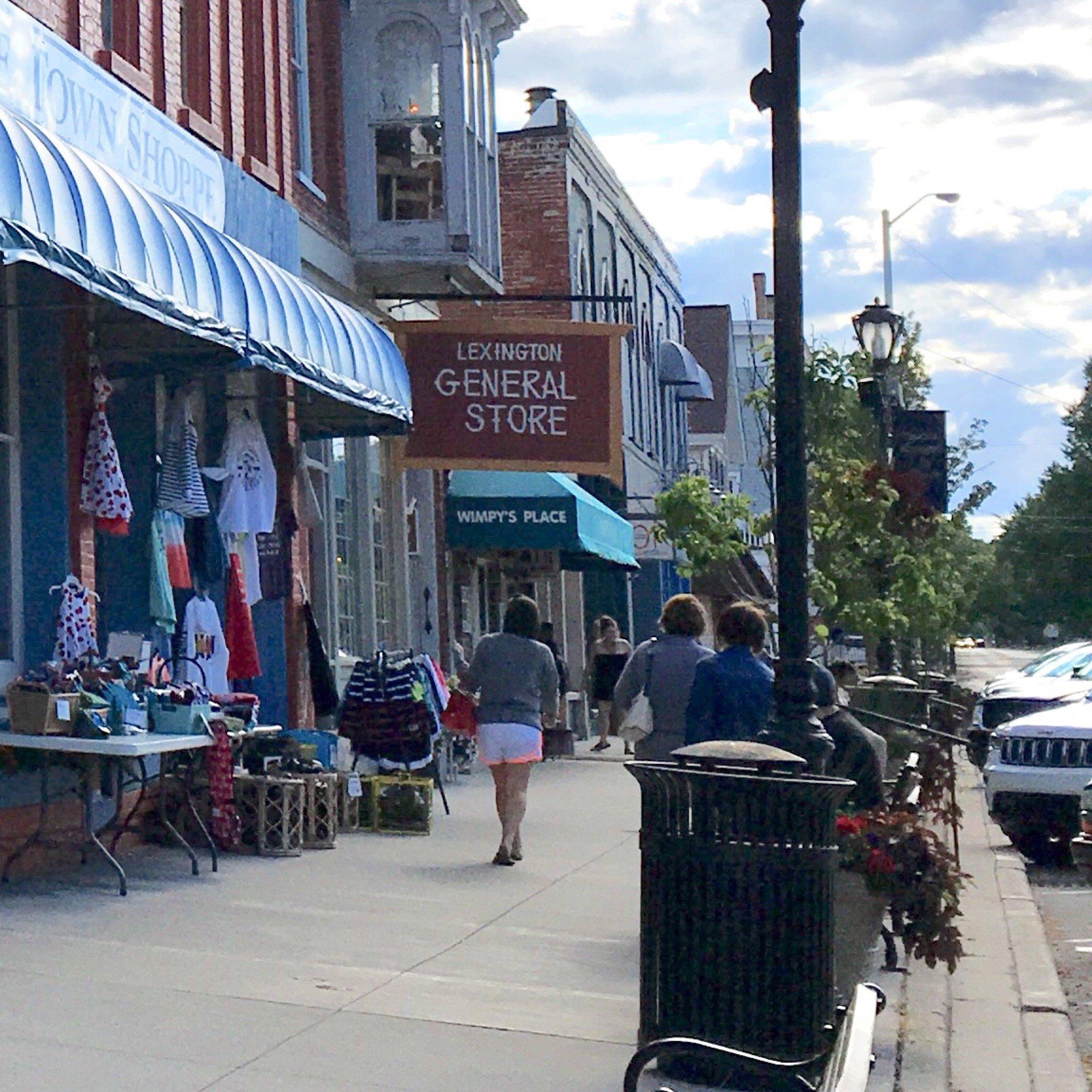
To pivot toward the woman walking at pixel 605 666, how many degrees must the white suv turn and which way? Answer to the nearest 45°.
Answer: approximately 90° to its right

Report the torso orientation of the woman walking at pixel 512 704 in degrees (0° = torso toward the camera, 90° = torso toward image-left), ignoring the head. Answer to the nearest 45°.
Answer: approximately 180°

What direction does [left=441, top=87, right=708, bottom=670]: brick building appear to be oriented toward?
to the viewer's right

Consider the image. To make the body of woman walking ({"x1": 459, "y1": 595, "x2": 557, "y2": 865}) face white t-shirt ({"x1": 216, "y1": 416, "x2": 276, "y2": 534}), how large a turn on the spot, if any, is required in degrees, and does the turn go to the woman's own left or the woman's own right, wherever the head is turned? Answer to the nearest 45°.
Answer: approximately 45° to the woman's own left

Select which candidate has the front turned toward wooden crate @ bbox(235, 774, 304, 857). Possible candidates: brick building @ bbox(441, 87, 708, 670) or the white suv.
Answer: the white suv

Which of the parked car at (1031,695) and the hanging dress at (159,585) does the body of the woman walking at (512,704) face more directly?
the parked car

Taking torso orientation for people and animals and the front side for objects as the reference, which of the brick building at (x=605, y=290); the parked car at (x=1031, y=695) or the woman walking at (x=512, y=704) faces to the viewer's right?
the brick building

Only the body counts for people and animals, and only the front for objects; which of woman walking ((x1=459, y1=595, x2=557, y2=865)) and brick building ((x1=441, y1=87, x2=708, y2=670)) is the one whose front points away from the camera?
the woman walking

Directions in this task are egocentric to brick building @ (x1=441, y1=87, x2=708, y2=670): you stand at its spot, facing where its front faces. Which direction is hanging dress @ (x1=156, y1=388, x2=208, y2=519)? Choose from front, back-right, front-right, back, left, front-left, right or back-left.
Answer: right

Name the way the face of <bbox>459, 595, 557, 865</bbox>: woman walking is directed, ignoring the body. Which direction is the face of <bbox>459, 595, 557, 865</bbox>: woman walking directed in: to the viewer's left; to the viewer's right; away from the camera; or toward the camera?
away from the camera

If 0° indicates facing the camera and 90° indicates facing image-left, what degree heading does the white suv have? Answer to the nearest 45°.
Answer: approximately 45°
